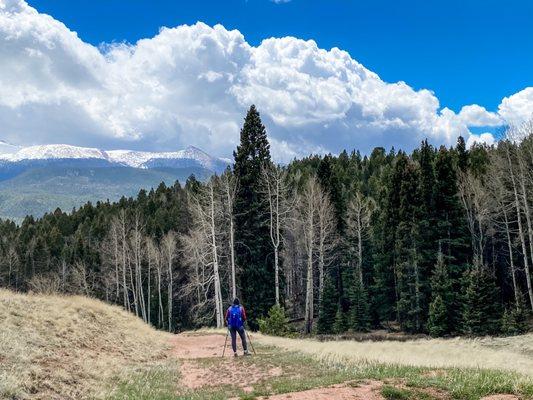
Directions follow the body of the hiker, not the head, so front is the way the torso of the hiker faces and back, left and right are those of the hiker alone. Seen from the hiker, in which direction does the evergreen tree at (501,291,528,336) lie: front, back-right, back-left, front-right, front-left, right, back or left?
front-right

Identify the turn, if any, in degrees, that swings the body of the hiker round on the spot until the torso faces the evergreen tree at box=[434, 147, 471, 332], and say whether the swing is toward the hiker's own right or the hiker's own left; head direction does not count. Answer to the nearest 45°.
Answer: approximately 45° to the hiker's own right

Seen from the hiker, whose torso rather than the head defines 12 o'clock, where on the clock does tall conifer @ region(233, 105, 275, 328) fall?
The tall conifer is roughly at 12 o'clock from the hiker.

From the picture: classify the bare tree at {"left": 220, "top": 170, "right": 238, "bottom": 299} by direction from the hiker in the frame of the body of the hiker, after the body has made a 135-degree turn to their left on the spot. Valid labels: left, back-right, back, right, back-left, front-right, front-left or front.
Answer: back-right

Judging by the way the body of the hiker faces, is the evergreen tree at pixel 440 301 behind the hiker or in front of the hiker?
in front

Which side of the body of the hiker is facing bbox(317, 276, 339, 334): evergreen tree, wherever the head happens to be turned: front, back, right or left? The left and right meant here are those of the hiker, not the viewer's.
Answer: front

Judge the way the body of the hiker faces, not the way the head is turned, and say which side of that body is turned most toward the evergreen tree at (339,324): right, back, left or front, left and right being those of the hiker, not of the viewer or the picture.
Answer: front

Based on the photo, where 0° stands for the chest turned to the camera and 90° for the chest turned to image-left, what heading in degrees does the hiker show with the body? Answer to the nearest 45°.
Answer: approximately 180°
